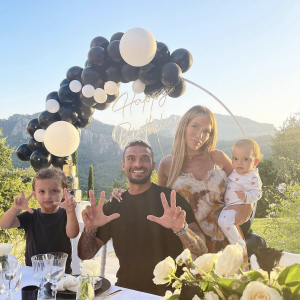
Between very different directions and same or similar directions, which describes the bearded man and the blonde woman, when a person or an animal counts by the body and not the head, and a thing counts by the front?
same or similar directions

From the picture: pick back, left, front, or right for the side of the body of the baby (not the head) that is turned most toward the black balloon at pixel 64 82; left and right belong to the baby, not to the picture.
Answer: right

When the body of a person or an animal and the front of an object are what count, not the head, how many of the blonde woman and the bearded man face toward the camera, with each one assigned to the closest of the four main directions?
2

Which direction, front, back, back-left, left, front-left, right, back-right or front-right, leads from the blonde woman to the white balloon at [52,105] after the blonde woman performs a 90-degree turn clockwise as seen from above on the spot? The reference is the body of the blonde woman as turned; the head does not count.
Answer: front-right

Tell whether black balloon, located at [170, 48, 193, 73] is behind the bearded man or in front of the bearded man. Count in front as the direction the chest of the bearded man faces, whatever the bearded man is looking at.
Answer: behind

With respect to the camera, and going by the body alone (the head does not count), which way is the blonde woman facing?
toward the camera

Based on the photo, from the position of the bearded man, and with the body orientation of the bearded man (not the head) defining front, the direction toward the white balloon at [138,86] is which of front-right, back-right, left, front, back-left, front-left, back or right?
back

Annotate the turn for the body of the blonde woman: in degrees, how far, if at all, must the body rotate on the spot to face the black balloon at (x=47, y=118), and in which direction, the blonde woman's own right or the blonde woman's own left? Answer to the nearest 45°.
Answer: approximately 135° to the blonde woman's own right

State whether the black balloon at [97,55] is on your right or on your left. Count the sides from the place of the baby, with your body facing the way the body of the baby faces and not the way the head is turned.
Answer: on your right

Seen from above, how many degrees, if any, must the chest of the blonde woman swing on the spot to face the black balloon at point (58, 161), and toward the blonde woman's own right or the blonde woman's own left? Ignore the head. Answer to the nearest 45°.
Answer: approximately 135° to the blonde woman's own right

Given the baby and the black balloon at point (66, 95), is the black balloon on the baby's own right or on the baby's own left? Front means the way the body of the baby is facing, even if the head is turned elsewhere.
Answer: on the baby's own right

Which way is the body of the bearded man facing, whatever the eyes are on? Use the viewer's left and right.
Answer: facing the viewer
